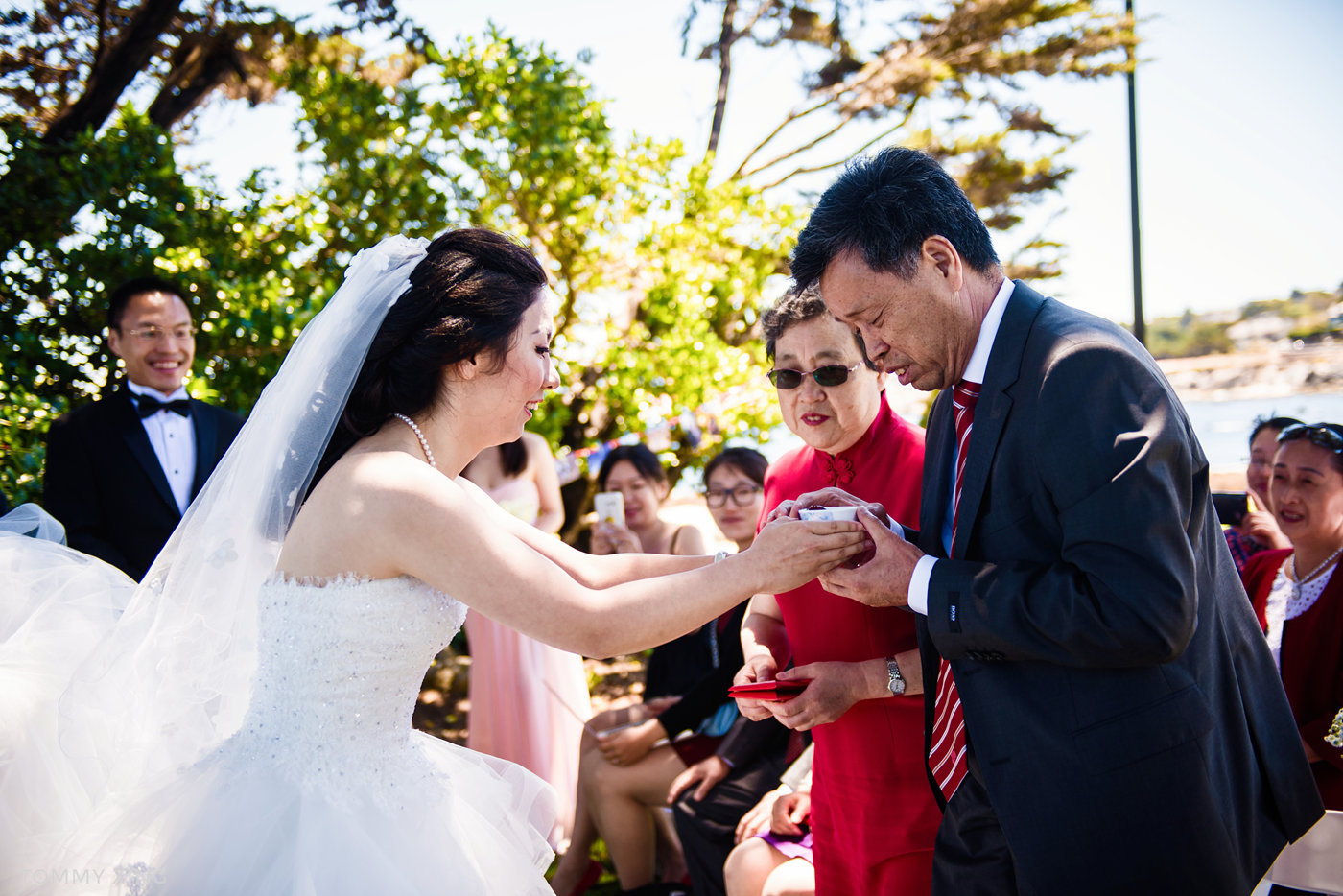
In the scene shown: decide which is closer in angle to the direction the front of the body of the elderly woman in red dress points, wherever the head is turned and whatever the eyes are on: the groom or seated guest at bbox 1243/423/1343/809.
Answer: the groom

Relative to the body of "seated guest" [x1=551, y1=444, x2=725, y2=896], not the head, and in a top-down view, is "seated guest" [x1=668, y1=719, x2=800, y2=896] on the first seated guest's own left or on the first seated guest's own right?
on the first seated guest's own left

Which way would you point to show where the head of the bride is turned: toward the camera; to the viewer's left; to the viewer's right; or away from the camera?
to the viewer's right

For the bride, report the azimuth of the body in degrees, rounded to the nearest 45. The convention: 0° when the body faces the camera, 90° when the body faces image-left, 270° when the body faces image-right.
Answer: approximately 270°

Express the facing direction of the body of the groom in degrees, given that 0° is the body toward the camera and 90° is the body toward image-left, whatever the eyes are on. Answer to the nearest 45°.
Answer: approximately 315°

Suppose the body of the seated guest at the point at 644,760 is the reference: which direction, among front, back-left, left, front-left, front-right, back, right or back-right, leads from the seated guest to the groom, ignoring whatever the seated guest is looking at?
front-right

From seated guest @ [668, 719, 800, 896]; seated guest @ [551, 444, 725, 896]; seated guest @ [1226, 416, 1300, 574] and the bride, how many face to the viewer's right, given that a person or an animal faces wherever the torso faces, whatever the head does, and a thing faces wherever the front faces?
1

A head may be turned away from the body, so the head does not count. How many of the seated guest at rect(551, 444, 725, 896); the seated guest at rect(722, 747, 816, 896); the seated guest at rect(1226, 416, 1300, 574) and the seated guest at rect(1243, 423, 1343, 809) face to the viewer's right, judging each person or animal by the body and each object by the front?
0

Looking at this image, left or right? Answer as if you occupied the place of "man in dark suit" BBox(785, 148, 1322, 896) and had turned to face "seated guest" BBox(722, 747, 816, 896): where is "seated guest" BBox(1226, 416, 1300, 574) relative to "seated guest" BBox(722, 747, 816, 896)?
right

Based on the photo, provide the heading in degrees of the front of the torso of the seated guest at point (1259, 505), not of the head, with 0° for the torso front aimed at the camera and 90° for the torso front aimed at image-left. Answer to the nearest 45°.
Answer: approximately 45°

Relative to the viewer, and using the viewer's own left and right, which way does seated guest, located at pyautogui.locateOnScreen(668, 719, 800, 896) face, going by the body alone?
facing the viewer and to the left of the viewer

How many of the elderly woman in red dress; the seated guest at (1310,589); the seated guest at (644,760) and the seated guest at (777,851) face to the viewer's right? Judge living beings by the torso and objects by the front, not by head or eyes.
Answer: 0
